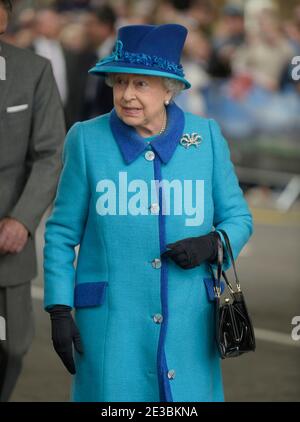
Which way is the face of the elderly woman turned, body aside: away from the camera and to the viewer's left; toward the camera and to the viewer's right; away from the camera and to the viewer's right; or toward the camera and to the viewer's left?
toward the camera and to the viewer's left

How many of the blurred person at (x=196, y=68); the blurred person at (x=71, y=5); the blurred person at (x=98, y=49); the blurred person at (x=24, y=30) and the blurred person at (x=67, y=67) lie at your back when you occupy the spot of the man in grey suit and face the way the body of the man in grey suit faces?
5

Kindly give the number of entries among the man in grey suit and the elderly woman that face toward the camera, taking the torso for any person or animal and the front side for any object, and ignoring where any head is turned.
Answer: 2

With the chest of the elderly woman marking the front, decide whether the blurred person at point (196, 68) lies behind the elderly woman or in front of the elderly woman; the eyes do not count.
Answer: behind

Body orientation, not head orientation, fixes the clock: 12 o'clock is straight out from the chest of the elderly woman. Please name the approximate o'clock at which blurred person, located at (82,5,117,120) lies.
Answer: The blurred person is roughly at 6 o'clock from the elderly woman.

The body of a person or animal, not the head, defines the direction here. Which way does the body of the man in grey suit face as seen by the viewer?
toward the camera

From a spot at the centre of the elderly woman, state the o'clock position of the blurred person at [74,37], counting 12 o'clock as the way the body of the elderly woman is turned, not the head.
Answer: The blurred person is roughly at 6 o'clock from the elderly woman.

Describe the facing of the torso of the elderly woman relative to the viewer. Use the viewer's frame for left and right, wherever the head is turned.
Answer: facing the viewer

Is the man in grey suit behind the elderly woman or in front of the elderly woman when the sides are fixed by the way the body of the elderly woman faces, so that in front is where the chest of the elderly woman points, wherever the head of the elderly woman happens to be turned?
behind

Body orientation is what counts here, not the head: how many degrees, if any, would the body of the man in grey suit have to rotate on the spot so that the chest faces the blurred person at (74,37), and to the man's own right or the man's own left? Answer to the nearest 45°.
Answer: approximately 180°
